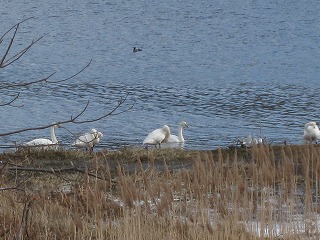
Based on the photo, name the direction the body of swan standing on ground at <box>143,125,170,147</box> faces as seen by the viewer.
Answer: to the viewer's right

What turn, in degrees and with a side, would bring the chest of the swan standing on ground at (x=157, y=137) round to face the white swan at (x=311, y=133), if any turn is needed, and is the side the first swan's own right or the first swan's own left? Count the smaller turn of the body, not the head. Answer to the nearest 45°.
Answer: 0° — it already faces it
